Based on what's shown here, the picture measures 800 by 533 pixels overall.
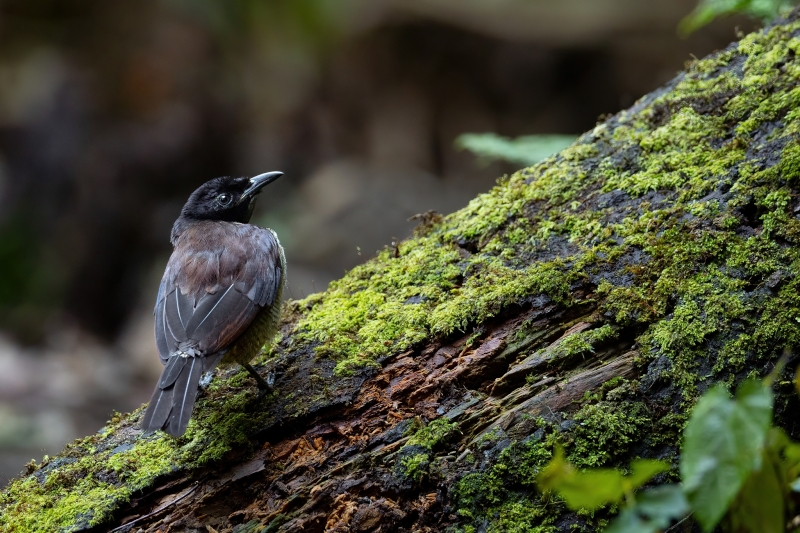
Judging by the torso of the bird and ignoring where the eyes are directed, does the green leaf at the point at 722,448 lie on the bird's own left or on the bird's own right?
on the bird's own right

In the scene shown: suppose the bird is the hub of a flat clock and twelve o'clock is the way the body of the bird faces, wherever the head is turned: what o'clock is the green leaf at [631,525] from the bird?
The green leaf is roughly at 4 o'clock from the bird.

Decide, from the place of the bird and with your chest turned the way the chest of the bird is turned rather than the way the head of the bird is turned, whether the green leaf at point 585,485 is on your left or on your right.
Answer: on your right

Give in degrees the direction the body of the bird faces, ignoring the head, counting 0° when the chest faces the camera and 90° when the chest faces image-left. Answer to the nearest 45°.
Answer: approximately 225°

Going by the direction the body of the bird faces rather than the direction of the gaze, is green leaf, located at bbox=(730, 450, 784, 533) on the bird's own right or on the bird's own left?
on the bird's own right
